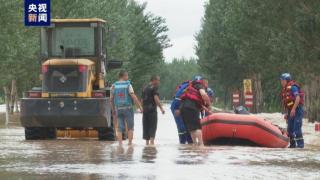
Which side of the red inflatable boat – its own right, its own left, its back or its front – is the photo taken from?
left

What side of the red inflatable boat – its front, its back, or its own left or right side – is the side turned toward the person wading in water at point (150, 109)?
front

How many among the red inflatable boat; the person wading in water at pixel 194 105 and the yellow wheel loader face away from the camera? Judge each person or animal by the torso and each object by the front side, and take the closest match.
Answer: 1

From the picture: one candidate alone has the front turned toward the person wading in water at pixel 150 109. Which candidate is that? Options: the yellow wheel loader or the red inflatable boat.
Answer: the red inflatable boat

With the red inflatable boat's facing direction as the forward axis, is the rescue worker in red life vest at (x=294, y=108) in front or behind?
behind

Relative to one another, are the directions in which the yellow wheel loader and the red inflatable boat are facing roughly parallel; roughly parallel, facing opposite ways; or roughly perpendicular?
roughly perpendicular

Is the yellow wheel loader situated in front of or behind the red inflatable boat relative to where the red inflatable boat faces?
in front
